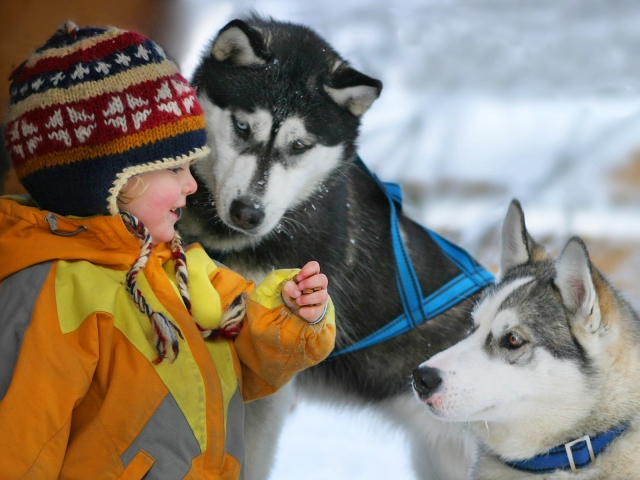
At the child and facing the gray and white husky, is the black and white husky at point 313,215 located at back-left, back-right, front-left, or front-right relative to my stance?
front-left

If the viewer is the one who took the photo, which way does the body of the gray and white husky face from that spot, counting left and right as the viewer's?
facing to the left of the viewer

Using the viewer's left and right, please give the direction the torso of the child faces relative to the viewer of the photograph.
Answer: facing the viewer and to the right of the viewer

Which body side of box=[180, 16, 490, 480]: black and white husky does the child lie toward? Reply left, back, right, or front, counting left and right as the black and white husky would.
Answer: front

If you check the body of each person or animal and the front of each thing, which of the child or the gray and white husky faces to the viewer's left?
the gray and white husky

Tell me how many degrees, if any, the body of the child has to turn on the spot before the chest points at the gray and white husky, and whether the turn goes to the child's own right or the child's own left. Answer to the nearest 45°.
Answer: approximately 45° to the child's own left

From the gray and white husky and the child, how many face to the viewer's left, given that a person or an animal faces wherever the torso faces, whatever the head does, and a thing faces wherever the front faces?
1

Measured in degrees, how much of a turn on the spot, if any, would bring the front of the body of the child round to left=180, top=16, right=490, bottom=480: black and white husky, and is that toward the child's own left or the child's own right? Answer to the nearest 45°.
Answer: approximately 90° to the child's own left

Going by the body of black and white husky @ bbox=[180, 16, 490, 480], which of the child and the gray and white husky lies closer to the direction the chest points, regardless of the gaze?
the child

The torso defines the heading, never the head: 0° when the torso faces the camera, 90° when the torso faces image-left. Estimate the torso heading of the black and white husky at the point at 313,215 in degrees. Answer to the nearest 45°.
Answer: approximately 45°

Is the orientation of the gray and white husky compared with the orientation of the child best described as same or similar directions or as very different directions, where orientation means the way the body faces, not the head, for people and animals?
very different directions

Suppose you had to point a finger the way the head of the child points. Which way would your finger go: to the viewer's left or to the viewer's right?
to the viewer's right
